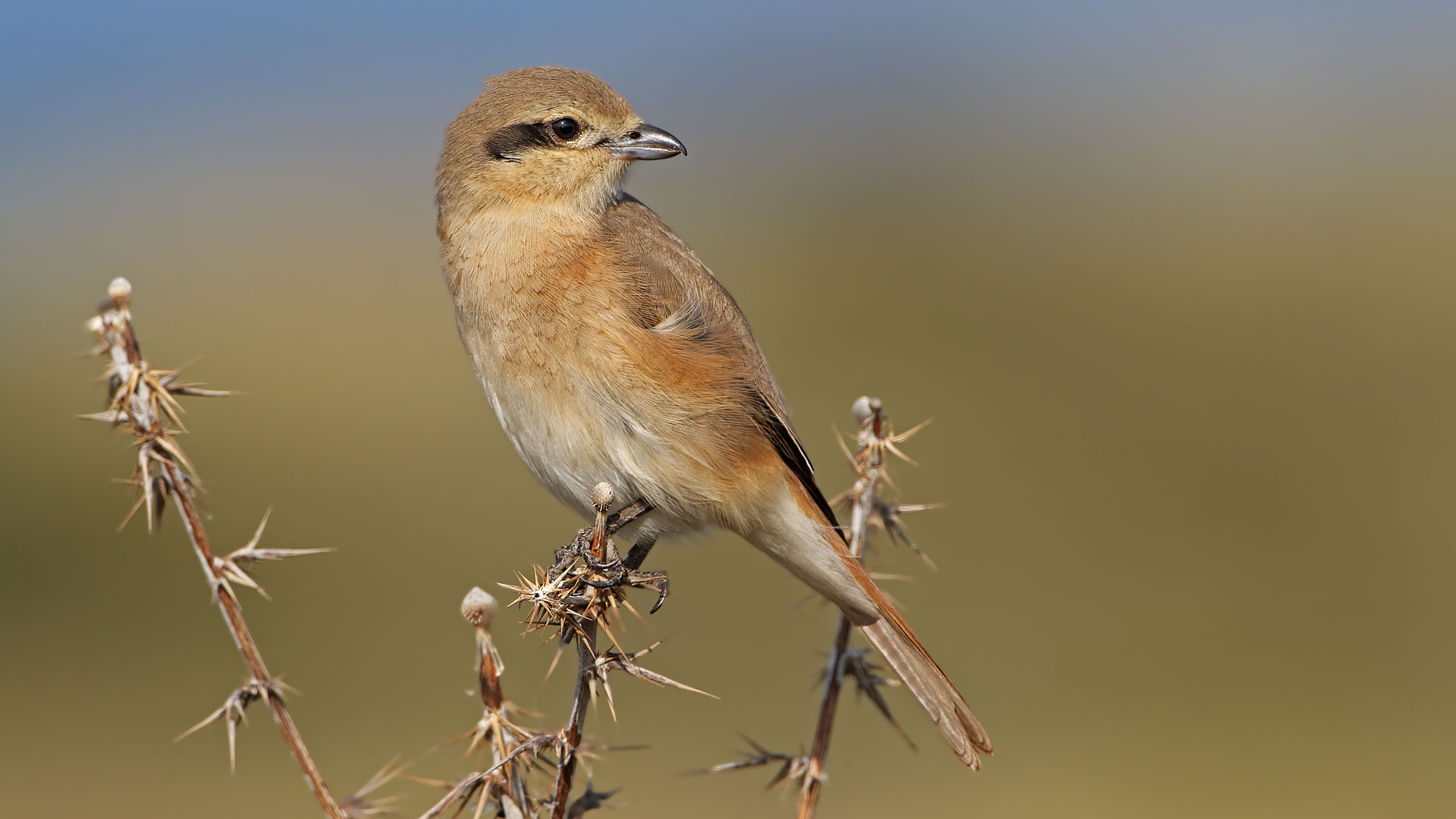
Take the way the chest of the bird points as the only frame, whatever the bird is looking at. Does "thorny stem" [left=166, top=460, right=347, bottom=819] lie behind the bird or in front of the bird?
in front

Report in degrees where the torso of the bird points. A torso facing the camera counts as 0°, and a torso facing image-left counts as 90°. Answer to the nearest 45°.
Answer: approximately 45°

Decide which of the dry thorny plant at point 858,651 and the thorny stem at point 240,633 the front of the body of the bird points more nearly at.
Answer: the thorny stem
